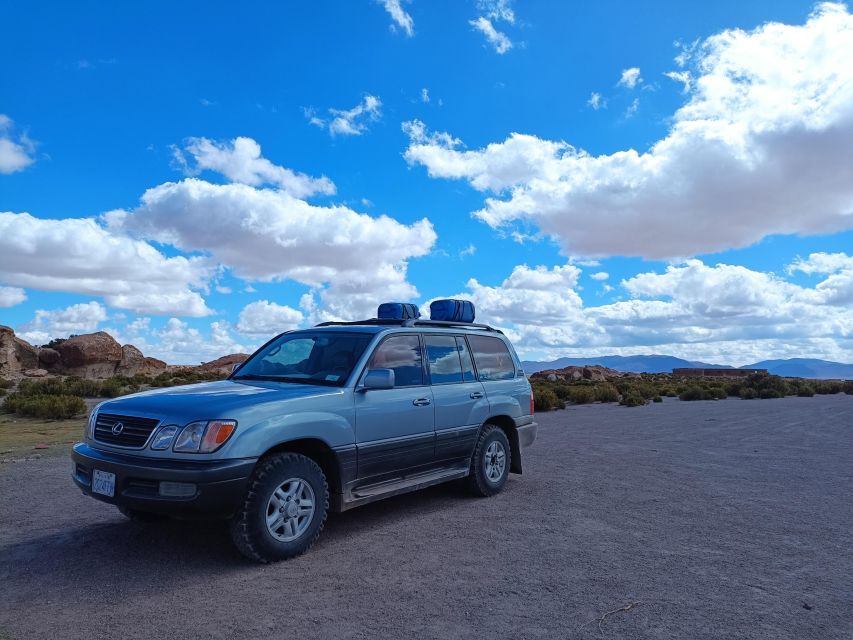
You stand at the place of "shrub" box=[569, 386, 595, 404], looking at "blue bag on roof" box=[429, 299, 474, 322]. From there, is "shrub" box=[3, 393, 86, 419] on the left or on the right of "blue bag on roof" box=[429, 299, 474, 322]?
right

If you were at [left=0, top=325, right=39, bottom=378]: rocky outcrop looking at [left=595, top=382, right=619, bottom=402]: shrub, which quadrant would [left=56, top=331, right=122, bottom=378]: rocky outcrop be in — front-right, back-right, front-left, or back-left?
front-left

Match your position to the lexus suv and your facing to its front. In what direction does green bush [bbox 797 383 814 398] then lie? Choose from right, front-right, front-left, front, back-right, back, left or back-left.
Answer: back

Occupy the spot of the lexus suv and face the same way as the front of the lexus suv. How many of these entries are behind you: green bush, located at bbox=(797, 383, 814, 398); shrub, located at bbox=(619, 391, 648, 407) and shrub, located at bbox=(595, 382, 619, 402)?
3

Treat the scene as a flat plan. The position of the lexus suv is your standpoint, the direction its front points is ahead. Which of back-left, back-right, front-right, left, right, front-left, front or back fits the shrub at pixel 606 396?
back

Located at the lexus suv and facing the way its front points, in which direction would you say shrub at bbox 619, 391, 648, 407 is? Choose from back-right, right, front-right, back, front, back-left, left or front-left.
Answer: back

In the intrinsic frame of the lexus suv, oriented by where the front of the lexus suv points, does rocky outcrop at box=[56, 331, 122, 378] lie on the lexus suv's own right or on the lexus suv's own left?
on the lexus suv's own right

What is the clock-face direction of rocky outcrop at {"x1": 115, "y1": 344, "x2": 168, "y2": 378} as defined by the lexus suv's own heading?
The rocky outcrop is roughly at 4 o'clock from the lexus suv.

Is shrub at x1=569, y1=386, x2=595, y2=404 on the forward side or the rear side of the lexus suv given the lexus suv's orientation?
on the rear side

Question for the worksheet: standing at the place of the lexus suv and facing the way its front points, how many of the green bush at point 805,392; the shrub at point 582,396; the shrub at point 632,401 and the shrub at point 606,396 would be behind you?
4

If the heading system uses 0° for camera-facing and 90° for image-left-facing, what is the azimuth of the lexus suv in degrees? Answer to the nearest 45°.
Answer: approximately 45°
